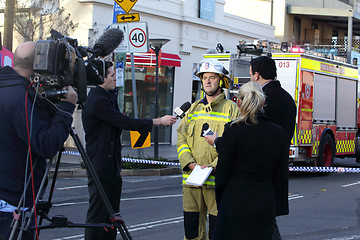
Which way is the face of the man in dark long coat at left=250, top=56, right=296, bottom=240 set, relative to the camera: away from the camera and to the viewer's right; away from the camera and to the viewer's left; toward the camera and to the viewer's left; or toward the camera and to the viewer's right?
away from the camera and to the viewer's left

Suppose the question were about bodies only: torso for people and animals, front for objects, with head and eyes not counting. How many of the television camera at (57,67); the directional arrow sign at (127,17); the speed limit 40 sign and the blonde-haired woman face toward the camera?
2

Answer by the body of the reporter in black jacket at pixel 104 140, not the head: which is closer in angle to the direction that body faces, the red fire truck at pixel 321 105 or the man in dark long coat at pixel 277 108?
the man in dark long coat

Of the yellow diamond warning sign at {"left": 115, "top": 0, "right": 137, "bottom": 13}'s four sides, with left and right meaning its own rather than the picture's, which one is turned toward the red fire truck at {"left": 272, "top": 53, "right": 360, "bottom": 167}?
left

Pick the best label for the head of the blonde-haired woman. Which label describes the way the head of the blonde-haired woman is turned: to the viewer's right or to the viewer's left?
to the viewer's left

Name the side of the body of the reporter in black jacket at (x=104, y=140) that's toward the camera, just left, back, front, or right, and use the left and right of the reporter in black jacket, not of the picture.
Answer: right

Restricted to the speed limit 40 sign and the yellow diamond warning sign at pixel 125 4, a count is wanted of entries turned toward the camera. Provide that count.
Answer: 2

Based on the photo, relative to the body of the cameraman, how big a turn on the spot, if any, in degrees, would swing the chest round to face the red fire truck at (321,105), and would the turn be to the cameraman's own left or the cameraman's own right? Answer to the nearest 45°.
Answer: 0° — they already face it

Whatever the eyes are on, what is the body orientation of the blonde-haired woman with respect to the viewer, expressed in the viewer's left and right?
facing away from the viewer and to the left of the viewer
